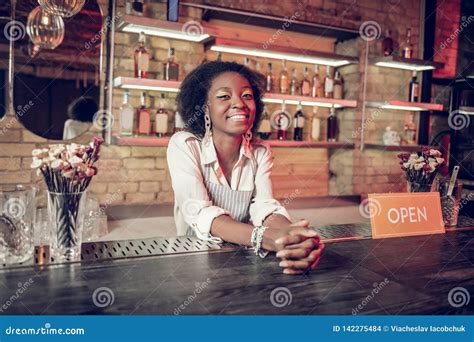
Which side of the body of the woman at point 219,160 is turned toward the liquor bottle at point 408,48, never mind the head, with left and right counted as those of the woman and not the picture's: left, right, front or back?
left

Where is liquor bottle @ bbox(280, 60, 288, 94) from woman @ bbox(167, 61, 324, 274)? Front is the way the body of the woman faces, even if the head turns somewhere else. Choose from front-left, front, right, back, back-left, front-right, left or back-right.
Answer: back-left

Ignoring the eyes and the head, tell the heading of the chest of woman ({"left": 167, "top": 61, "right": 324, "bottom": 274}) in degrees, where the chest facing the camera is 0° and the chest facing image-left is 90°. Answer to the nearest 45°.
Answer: approximately 315°

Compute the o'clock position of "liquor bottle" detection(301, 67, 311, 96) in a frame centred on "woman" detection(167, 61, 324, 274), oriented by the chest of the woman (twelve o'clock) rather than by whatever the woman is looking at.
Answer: The liquor bottle is roughly at 8 o'clock from the woman.

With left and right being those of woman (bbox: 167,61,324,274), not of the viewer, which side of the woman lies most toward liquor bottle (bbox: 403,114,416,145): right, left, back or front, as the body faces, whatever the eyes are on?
left

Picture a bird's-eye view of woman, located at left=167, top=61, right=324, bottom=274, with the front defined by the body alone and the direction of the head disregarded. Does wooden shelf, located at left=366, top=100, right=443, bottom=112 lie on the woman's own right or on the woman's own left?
on the woman's own left

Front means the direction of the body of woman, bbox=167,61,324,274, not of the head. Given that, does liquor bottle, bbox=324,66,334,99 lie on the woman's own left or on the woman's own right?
on the woman's own left
